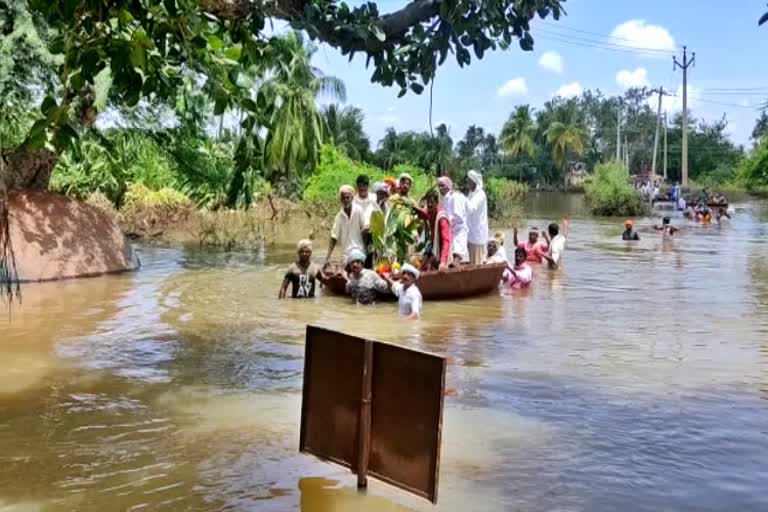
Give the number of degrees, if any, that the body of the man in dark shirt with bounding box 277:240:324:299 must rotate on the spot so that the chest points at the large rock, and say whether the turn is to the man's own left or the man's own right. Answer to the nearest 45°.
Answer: approximately 135° to the man's own right

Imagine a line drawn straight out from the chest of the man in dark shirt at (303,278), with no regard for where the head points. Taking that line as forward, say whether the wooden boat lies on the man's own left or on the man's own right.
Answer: on the man's own left

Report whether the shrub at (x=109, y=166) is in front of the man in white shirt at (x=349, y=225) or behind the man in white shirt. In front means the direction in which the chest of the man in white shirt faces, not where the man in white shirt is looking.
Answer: behind

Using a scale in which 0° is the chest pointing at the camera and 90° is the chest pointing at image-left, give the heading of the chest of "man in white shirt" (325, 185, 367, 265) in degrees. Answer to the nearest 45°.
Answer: approximately 0°

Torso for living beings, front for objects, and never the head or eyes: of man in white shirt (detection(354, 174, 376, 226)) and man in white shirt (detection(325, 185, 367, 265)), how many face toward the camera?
2

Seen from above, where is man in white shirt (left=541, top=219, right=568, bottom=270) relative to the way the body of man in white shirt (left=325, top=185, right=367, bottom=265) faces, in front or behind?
behind

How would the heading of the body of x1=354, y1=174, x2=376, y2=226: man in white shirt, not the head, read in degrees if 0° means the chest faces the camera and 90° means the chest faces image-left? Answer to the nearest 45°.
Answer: approximately 0°
